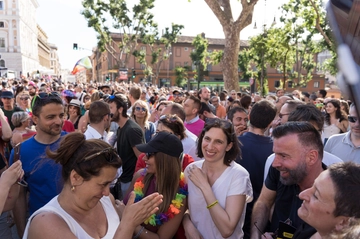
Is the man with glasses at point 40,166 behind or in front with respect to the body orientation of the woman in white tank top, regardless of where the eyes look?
behind

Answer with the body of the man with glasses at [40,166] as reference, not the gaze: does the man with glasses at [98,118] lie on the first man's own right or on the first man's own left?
on the first man's own left

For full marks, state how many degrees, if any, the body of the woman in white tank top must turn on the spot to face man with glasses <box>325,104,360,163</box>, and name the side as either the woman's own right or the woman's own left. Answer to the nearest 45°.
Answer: approximately 45° to the woman's own left

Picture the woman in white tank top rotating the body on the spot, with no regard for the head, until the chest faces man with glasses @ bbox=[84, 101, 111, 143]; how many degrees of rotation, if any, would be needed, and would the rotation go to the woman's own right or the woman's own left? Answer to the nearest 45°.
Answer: approximately 135° to the woman's own left

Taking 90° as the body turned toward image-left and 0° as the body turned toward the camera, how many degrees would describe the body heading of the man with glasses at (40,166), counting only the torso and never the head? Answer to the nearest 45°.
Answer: approximately 315°

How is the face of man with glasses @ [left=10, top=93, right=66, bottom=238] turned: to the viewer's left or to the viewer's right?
to the viewer's right

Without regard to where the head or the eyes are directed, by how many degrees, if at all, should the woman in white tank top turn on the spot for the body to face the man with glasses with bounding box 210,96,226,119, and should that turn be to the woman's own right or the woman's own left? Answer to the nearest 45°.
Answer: approximately 90° to the woman's own left

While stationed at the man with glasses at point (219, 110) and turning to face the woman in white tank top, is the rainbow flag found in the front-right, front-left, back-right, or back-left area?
back-right
